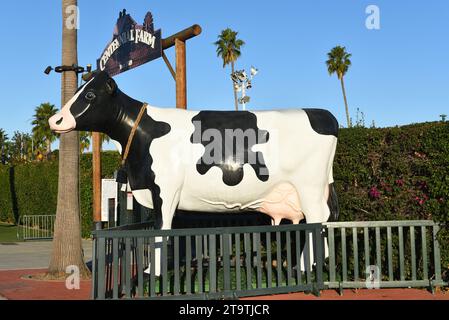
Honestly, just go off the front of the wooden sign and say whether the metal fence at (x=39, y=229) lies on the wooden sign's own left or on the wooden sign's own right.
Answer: on the wooden sign's own right

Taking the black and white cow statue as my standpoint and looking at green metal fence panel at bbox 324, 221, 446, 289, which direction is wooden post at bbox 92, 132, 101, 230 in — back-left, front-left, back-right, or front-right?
back-left

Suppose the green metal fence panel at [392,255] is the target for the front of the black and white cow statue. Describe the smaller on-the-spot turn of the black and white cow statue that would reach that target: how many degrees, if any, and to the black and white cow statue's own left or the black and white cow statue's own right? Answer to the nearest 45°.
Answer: approximately 180°

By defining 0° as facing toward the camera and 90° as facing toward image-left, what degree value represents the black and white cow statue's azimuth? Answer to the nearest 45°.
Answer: approximately 90°

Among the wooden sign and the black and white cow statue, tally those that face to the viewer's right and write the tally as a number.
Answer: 0

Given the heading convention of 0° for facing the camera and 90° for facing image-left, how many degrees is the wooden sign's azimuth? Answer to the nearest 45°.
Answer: approximately 45°

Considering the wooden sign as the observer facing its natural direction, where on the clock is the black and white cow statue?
The black and white cow statue is roughly at 10 o'clock from the wooden sign.

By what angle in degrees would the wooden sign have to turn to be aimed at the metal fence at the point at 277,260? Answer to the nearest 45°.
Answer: approximately 90° to its left

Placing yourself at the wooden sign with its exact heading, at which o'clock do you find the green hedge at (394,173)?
The green hedge is roughly at 9 o'clock from the wooden sign.

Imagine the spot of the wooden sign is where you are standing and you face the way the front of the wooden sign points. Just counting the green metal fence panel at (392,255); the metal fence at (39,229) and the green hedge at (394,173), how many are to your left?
2
